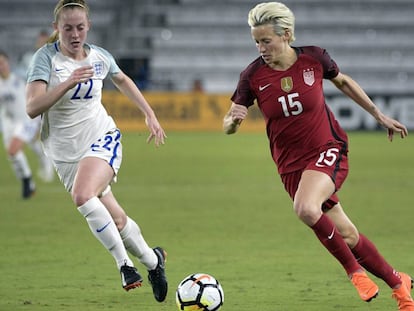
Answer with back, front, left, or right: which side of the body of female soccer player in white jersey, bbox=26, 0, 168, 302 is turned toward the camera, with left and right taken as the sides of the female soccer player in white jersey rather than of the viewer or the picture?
front

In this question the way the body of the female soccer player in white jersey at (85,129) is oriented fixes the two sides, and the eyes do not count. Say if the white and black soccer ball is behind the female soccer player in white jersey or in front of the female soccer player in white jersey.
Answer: in front

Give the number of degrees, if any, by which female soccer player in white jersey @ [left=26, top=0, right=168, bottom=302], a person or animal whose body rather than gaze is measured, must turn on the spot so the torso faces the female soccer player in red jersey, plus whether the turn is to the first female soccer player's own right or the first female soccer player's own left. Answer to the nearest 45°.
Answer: approximately 90° to the first female soccer player's own left

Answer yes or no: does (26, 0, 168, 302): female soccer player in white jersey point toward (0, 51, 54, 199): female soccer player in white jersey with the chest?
no

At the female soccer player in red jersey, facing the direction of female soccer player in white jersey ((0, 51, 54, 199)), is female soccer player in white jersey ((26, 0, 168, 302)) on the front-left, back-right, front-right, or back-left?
front-left

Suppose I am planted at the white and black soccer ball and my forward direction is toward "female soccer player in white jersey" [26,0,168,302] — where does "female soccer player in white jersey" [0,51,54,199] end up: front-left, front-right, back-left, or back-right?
front-right

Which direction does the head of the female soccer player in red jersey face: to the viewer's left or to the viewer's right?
to the viewer's left

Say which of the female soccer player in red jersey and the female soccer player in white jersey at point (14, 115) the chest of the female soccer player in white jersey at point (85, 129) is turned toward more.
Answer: the female soccer player in red jersey

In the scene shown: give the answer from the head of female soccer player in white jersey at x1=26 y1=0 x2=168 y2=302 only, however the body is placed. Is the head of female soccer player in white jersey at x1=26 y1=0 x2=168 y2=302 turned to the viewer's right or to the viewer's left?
to the viewer's right
